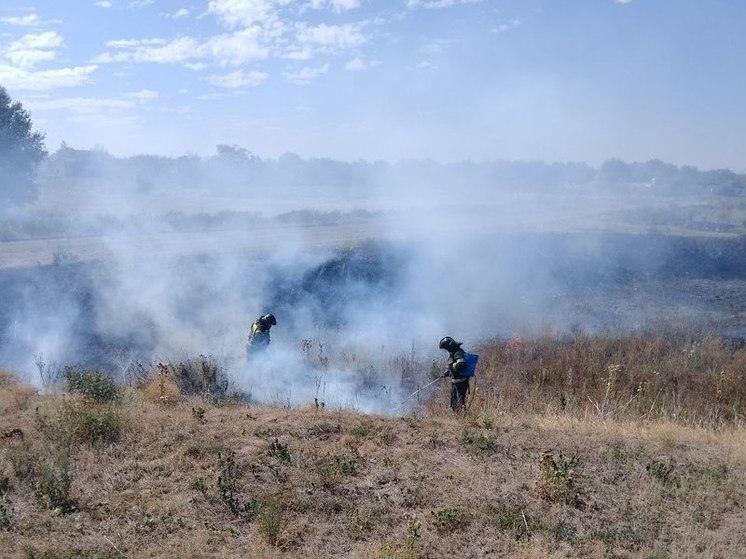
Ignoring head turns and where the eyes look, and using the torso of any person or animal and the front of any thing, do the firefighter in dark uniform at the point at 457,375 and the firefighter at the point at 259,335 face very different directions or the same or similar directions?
very different directions

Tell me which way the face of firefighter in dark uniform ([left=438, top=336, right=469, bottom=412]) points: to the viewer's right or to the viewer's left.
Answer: to the viewer's left

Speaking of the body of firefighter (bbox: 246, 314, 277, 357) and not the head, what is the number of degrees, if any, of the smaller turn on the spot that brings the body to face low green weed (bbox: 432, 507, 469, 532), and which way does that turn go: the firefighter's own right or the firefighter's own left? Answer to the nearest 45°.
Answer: approximately 90° to the firefighter's own right

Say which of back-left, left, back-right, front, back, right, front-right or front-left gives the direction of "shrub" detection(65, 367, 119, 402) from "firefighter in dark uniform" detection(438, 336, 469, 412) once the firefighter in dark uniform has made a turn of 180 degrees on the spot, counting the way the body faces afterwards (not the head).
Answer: back

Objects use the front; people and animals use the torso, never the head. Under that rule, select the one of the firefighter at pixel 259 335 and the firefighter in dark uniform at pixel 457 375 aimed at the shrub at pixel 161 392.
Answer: the firefighter in dark uniform

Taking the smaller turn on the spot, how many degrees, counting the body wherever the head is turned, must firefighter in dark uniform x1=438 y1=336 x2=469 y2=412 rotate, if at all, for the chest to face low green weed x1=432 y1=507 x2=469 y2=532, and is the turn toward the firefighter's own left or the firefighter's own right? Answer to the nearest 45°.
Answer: approximately 90° to the firefighter's own left

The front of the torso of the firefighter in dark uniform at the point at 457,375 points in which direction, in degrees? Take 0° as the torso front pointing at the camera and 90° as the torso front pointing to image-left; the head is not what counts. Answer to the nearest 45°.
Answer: approximately 90°

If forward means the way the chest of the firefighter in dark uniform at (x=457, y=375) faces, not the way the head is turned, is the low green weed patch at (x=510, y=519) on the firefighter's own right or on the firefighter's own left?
on the firefighter's own left

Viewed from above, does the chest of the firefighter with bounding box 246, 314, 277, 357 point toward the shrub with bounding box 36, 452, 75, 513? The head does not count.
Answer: no

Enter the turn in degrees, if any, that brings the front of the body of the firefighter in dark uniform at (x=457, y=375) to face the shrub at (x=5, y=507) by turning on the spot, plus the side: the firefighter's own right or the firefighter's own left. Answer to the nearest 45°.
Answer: approximately 45° to the firefighter's own left
